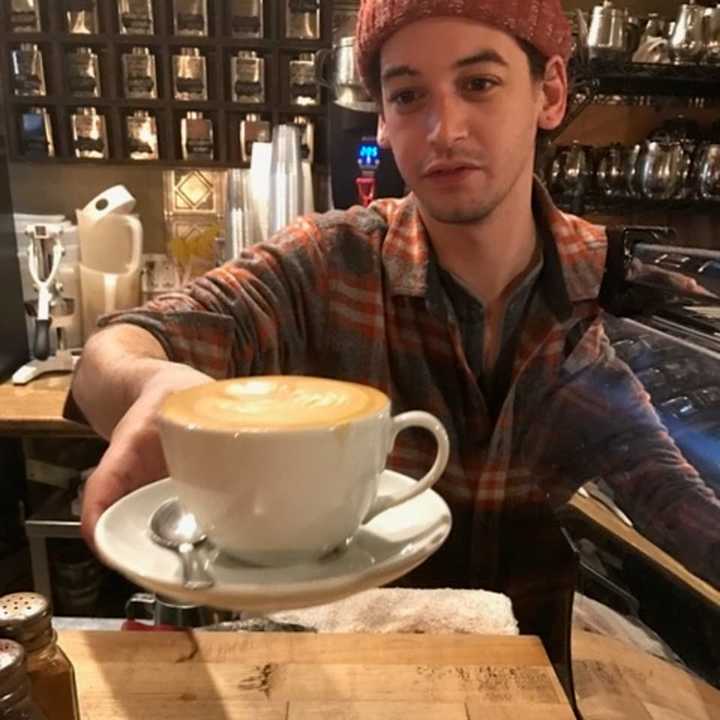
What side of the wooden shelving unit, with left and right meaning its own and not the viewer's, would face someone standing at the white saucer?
front

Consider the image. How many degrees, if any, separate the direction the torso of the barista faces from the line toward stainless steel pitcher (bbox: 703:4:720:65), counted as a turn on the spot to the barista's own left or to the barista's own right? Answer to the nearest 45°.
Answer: approximately 135° to the barista's own left

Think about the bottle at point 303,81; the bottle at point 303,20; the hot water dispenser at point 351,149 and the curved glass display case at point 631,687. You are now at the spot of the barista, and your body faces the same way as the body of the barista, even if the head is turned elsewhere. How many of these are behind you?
3

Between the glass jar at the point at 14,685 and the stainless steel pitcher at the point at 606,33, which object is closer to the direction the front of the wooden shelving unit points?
the glass jar

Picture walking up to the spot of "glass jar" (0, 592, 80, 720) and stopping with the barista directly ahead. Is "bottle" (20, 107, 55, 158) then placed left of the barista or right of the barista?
left

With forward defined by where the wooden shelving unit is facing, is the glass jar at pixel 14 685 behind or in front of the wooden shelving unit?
in front

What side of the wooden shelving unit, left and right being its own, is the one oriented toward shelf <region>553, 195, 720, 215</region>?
left

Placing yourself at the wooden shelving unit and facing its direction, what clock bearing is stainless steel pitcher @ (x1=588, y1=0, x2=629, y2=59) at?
The stainless steel pitcher is roughly at 10 o'clock from the wooden shelving unit.

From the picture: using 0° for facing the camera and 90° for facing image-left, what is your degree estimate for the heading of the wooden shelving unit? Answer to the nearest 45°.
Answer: approximately 0°

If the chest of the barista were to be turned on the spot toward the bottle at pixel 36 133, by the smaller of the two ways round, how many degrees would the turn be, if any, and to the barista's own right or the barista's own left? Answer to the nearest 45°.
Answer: approximately 135° to the barista's own right

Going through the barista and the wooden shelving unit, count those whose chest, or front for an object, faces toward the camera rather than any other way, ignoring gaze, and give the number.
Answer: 2

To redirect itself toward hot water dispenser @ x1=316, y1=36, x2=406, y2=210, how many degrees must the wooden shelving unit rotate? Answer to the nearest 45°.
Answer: approximately 45° to its left

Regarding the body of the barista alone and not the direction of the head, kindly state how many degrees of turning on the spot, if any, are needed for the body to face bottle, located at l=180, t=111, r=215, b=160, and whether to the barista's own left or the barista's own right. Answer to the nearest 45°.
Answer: approximately 135° to the barista's own right

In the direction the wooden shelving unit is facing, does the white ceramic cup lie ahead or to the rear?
ahead
